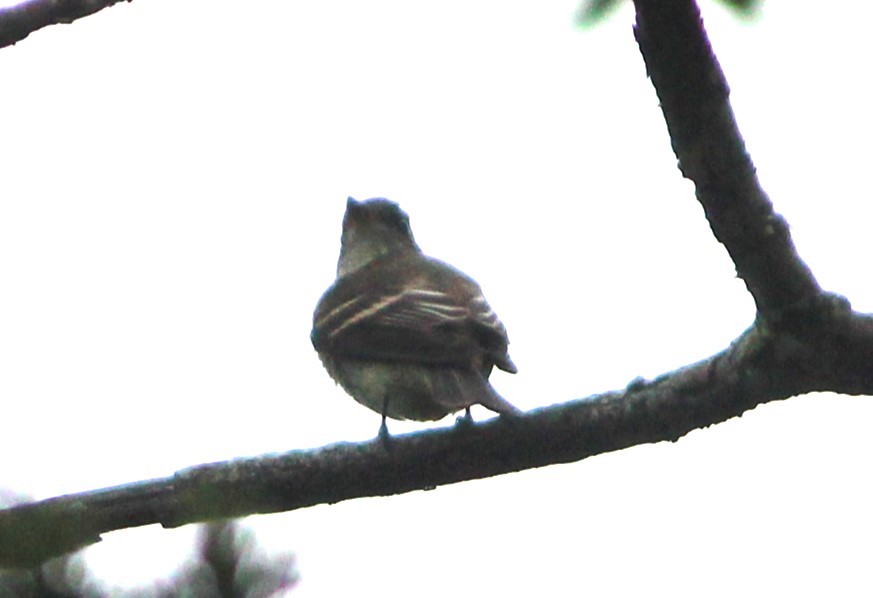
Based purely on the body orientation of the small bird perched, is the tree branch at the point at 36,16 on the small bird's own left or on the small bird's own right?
on the small bird's own left

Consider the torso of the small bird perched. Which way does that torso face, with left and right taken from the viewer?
facing away from the viewer and to the left of the viewer
